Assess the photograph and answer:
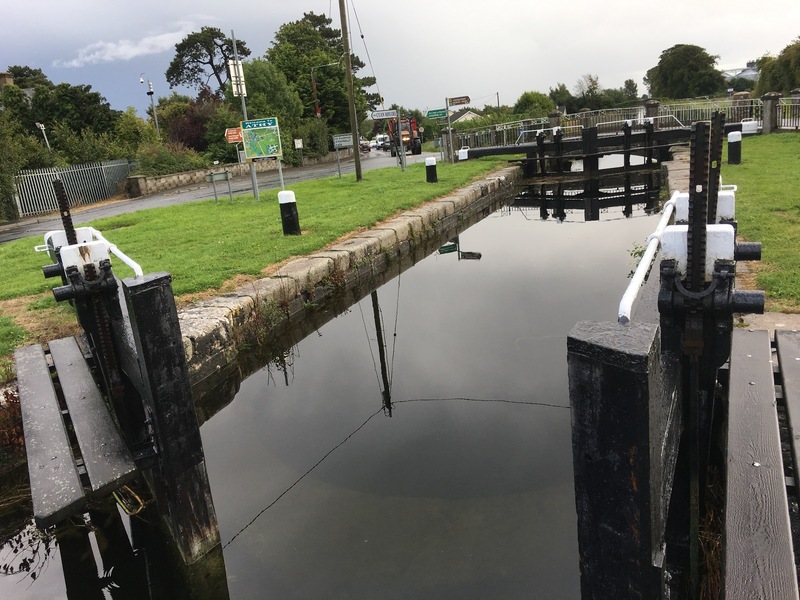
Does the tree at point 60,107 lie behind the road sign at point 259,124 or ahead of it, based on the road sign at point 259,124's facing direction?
behind

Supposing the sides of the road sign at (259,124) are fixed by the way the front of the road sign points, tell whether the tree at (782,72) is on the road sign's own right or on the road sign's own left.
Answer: on the road sign's own left

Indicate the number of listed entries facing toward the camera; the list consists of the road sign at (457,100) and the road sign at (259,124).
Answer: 2
